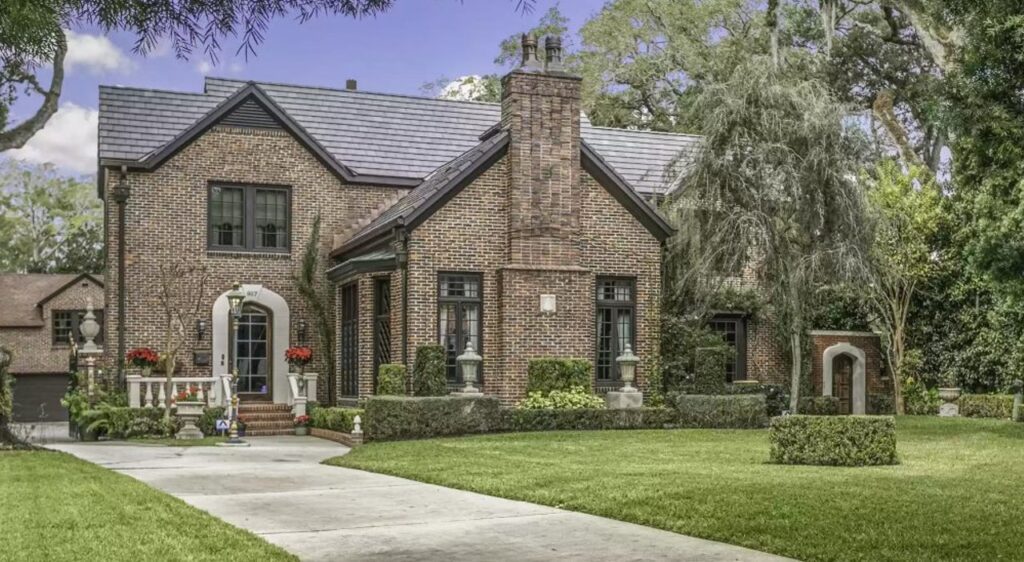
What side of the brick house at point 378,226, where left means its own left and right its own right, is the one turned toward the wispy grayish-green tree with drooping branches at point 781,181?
left

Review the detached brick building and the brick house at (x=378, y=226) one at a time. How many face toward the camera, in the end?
2

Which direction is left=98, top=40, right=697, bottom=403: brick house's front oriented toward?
toward the camera

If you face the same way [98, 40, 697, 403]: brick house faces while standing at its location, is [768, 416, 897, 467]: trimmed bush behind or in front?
in front

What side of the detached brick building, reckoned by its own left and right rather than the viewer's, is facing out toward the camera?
front

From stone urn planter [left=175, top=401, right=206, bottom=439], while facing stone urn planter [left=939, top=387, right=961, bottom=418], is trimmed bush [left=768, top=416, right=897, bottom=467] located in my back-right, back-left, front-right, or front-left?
front-right

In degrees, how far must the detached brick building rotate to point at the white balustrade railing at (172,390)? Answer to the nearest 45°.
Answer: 0° — it already faces it

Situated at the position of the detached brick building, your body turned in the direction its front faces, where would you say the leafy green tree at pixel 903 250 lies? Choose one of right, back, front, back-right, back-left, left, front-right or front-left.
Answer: front-left

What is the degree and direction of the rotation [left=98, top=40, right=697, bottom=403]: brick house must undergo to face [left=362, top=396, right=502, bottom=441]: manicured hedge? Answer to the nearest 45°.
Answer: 0° — it already faces it
